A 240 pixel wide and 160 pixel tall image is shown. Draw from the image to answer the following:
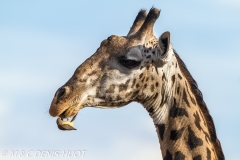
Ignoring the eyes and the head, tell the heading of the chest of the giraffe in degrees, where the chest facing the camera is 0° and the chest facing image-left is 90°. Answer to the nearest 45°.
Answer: approximately 90°
